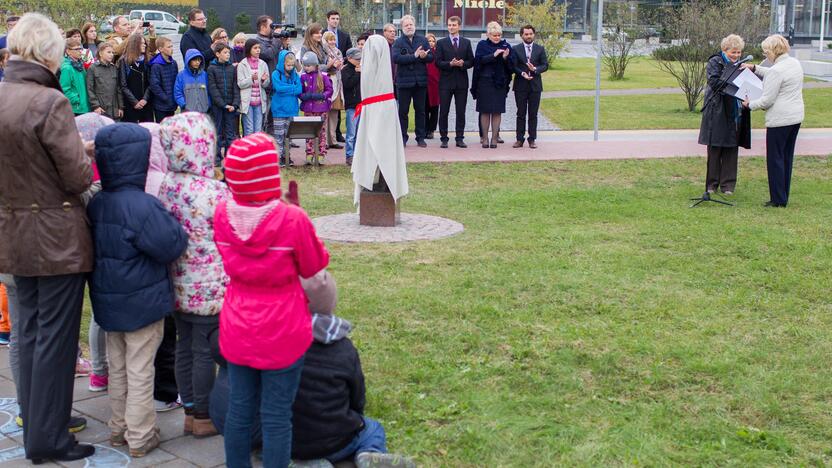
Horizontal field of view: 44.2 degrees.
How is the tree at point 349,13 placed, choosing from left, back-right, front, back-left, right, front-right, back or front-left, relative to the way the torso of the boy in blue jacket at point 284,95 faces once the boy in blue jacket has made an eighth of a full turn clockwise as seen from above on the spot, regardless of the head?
back

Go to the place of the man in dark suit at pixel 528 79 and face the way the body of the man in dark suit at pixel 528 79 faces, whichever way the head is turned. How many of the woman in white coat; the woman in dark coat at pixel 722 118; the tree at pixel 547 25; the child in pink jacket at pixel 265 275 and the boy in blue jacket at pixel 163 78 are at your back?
1

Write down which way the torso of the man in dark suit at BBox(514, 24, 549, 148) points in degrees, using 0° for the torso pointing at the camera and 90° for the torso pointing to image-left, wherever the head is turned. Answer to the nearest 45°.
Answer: approximately 0°

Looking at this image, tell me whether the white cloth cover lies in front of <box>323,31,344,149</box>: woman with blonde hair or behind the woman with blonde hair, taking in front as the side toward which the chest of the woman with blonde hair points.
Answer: in front

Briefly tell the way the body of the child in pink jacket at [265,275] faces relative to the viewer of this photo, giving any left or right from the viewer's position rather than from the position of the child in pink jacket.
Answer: facing away from the viewer and to the right of the viewer

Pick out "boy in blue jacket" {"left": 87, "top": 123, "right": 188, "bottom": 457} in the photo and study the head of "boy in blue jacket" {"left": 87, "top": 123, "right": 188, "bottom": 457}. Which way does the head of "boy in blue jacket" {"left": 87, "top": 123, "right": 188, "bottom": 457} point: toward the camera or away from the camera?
away from the camera

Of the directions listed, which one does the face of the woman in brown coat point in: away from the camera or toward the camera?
away from the camera

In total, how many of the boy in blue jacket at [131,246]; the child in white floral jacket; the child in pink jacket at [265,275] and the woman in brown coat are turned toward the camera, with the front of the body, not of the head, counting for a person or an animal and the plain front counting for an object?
0

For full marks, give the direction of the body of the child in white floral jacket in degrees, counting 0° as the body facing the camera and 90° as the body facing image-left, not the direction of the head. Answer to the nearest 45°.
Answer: approximately 225°

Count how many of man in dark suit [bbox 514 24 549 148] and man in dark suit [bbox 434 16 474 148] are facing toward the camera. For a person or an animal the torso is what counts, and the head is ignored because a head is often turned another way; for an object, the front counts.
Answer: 2

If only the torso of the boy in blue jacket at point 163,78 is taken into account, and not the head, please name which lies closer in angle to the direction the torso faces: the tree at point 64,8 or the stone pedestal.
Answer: the stone pedestal

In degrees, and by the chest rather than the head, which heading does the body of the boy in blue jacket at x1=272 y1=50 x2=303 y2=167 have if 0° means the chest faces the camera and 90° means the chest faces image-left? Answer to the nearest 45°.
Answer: approximately 315°

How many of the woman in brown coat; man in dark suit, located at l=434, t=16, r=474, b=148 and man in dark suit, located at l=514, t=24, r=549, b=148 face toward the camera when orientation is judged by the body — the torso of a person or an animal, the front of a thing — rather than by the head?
2

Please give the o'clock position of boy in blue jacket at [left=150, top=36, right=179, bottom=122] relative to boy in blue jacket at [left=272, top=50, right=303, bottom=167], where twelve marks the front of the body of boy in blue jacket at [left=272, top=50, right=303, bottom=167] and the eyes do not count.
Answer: boy in blue jacket at [left=150, top=36, right=179, bottom=122] is roughly at 4 o'clock from boy in blue jacket at [left=272, top=50, right=303, bottom=167].
